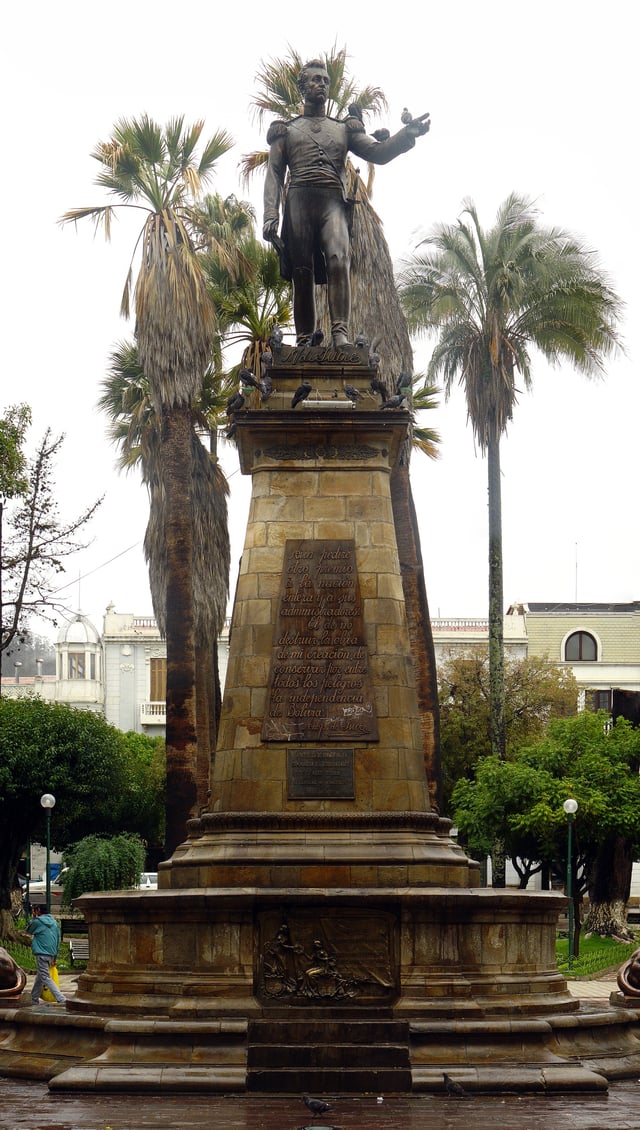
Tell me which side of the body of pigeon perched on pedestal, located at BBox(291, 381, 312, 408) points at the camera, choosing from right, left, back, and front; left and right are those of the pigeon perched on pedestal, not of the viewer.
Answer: right

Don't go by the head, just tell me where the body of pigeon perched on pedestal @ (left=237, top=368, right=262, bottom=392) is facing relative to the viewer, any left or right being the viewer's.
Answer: facing to the left of the viewer

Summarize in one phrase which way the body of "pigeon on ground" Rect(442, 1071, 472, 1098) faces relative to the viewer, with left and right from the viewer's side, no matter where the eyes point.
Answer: facing to the left of the viewer

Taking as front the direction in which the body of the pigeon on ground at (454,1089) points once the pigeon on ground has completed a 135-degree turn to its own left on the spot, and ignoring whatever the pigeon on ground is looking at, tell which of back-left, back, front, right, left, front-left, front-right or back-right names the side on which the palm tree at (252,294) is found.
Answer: back-left

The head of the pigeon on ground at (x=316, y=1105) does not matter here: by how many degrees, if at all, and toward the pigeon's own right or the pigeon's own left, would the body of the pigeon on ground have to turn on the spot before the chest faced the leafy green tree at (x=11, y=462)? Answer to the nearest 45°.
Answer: approximately 90° to the pigeon's own right
